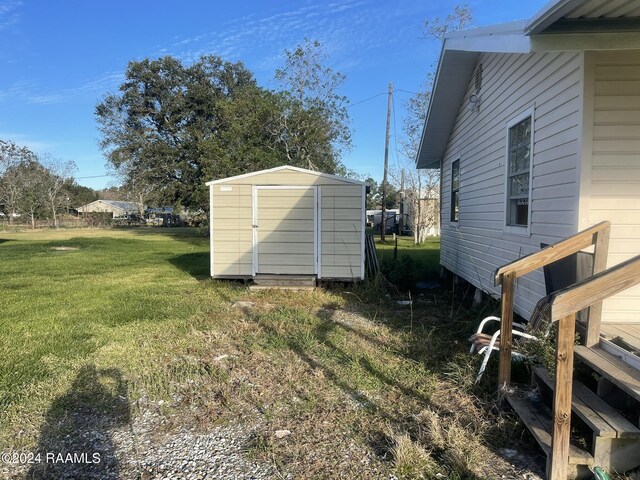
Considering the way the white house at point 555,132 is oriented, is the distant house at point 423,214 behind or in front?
behind

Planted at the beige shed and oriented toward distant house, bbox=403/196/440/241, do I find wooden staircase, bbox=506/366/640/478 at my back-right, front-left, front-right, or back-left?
back-right

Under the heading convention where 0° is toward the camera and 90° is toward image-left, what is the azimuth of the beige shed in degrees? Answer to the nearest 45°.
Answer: approximately 0°

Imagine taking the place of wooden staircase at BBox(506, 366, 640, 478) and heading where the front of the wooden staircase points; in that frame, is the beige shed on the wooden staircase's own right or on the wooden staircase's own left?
on the wooden staircase's own right

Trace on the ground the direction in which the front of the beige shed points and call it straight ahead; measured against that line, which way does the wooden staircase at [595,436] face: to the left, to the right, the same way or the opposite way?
to the right

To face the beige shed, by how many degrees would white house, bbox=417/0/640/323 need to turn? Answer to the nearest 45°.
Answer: approximately 135° to its right

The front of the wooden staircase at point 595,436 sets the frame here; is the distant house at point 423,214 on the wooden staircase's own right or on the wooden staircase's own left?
on the wooden staircase's own right

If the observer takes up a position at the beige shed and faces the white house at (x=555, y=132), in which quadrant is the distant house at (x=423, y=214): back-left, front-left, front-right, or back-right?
back-left
